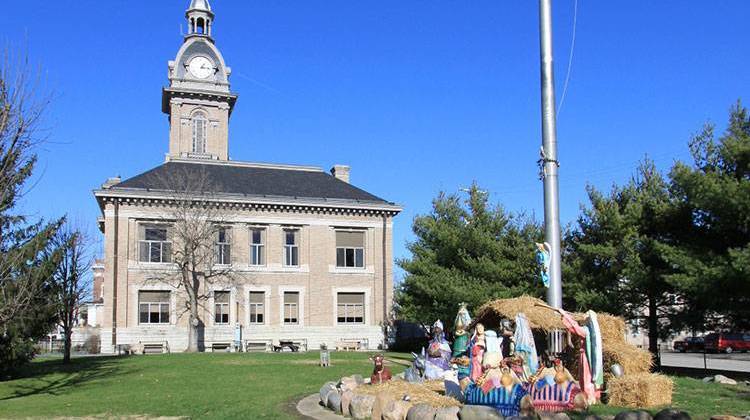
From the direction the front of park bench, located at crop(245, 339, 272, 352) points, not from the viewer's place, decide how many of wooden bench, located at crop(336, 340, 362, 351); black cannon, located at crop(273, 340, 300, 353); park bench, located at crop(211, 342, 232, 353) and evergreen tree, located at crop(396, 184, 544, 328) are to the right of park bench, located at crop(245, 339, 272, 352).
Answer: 1

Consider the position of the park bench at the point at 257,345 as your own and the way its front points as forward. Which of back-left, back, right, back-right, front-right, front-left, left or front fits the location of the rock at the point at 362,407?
front

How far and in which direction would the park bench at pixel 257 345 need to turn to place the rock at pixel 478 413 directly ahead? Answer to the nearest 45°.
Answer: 0° — it already faces it

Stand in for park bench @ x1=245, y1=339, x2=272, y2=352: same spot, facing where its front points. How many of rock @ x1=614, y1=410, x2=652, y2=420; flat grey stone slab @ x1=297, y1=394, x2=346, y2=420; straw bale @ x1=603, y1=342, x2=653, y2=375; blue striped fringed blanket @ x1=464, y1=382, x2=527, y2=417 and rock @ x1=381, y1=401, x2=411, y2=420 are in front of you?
5

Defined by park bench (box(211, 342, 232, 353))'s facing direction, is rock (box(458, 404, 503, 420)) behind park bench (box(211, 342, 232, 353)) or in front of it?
in front

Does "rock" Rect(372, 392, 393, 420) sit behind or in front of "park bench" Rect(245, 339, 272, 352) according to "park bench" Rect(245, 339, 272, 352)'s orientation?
in front

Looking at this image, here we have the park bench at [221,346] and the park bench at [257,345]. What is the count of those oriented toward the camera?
2

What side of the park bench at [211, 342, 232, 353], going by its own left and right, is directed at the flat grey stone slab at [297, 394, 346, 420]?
front

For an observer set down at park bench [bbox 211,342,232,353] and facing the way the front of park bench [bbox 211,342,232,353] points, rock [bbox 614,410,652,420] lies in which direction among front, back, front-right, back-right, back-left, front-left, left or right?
front

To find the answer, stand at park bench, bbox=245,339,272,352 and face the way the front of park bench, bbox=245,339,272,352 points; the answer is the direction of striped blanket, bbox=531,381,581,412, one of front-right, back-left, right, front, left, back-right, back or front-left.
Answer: front

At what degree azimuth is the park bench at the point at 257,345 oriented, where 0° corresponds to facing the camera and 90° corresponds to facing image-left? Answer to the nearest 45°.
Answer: approximately 0°

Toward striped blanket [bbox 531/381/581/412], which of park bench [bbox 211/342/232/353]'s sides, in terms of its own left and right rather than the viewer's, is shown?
front

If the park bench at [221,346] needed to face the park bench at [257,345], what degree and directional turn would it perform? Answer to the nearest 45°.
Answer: approximately 90° to its left

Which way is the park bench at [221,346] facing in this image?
toward the camera
